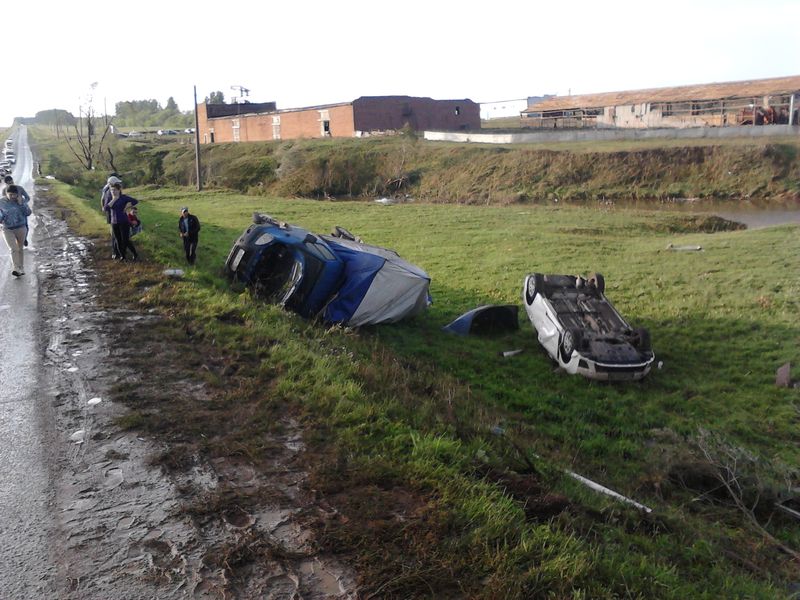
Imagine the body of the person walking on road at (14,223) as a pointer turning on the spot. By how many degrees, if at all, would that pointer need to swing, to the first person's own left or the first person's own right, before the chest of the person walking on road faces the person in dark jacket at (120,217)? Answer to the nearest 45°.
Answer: approximately 90° to the first person's own left

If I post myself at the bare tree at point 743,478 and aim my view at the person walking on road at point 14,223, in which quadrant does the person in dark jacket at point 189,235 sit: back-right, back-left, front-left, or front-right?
front-right

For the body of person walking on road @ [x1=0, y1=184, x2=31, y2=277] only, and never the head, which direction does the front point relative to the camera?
toward the camera

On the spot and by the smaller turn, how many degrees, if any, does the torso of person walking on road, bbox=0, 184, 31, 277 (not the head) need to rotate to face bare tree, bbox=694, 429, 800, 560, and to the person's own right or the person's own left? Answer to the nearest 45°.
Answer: approximately 45° to the person's own left

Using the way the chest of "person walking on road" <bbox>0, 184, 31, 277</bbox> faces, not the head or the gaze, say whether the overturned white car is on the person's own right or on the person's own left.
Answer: on the person's own left

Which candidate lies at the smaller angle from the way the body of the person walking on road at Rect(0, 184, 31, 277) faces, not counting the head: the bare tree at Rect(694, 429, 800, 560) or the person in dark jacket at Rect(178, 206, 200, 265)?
the bare tree

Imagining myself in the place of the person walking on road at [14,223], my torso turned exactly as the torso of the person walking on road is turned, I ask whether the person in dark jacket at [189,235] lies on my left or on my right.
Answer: on my left

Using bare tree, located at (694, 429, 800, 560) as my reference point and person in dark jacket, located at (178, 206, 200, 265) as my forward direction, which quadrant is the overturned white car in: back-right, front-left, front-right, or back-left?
front-right

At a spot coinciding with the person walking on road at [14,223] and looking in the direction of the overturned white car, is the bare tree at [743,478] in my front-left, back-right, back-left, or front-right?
front-right

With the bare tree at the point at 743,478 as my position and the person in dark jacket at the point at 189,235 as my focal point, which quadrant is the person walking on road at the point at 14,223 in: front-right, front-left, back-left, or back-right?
front-left
